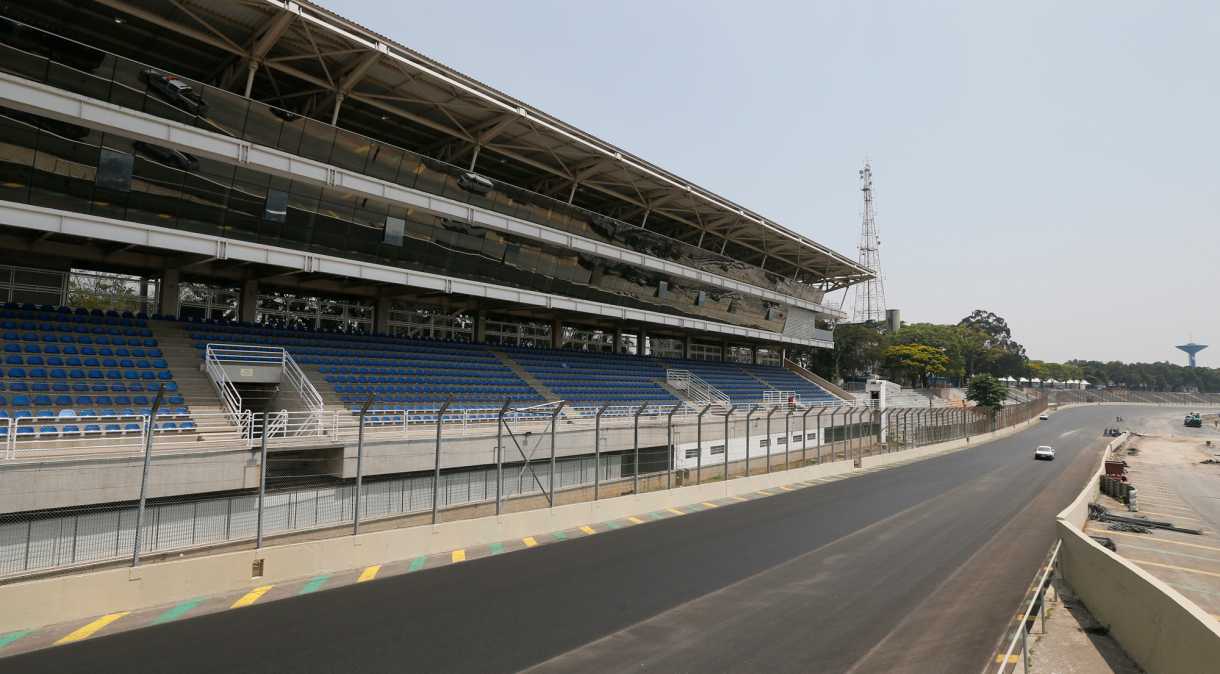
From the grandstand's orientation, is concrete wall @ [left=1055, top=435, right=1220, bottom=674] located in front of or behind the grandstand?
in front

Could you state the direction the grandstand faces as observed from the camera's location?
facing the viewer and to the right of the viewer

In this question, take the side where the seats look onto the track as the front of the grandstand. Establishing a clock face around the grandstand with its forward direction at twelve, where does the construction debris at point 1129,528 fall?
The construction debris is roughly at 11 o'clock from the grandstand.

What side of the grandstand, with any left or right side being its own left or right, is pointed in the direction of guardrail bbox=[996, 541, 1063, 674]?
front
